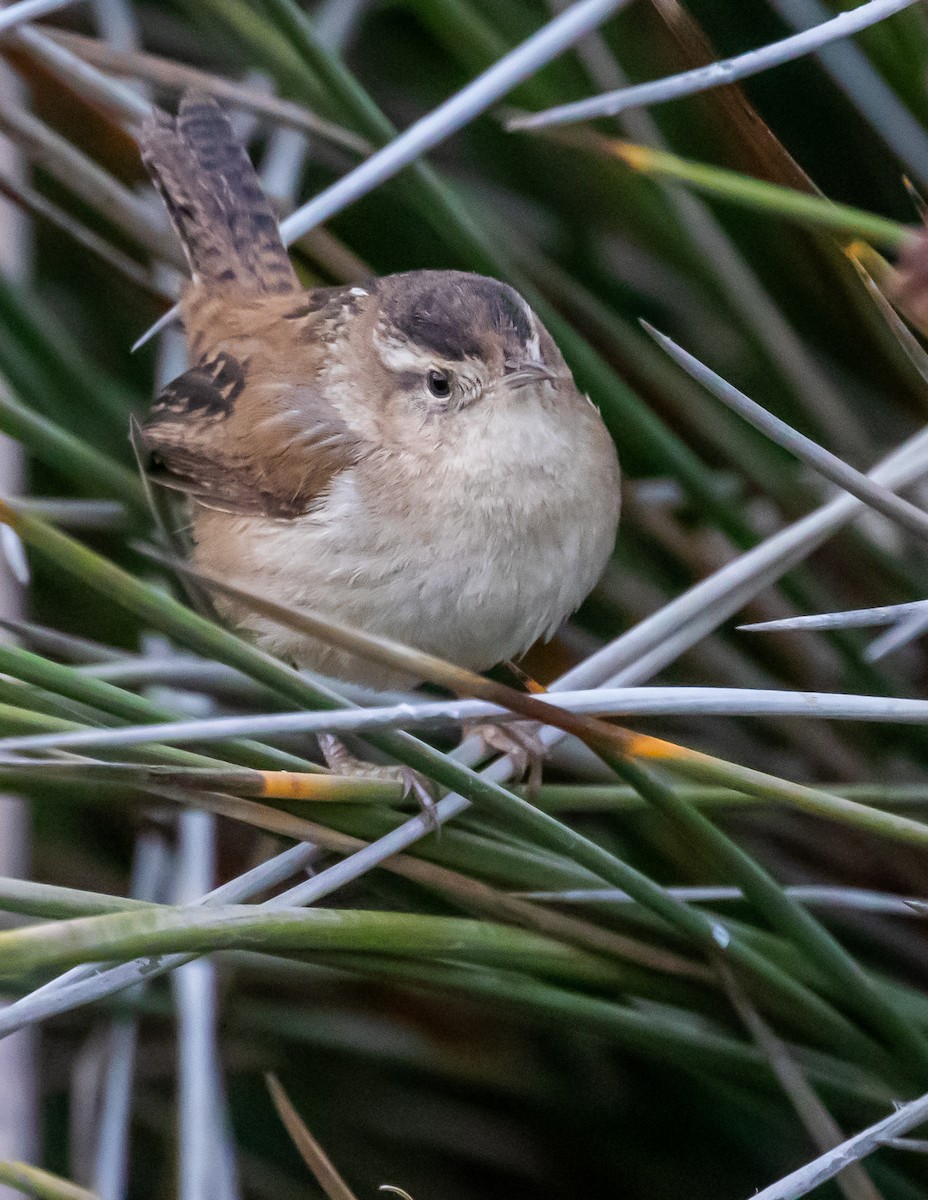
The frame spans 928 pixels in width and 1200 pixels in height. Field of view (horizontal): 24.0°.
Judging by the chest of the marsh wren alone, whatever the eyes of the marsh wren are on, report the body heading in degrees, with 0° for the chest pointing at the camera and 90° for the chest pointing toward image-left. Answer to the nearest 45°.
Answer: approximately 315°

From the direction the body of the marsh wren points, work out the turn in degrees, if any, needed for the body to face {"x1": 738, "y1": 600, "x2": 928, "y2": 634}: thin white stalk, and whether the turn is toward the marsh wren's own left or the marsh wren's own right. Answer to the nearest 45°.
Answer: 0° — it already faces it

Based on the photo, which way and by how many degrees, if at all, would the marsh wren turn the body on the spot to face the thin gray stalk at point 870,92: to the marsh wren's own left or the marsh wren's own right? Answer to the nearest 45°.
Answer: approximately 45° to the marsh wren's own left
